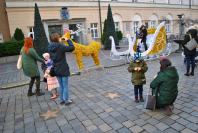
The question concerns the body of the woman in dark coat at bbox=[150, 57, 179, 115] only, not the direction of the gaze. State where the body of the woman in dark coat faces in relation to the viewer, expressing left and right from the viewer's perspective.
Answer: facing away from the viewer and to the left of the viewer

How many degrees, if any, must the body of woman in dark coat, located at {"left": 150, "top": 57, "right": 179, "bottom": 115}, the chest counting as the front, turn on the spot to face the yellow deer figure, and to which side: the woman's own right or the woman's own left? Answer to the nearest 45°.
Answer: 0° — they already face it

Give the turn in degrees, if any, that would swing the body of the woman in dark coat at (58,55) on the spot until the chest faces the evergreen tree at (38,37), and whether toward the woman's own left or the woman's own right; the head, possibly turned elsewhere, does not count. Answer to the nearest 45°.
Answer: approximately 45° to the woman's own left

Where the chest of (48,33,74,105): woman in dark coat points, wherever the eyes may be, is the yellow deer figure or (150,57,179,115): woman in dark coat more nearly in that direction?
the yellow deer figure

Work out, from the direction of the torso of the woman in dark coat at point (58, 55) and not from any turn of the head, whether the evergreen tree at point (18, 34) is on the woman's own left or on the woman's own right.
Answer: on the woman's own left

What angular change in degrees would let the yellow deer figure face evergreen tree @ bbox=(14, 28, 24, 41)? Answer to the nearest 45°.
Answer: approximately 90° to its right

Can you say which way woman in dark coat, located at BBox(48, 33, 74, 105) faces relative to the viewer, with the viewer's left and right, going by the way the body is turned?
facing away from the viewer and to the right of the viewer

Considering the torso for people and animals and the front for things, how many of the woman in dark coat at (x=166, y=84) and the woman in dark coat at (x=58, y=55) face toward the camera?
0

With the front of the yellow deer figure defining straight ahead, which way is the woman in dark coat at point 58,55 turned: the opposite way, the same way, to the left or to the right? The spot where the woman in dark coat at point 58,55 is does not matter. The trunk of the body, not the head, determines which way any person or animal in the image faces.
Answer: the opposite way

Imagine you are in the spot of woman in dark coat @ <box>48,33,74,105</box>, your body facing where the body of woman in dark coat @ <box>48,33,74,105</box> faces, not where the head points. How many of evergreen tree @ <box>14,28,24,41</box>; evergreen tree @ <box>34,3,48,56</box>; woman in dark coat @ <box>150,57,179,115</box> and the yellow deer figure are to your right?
1

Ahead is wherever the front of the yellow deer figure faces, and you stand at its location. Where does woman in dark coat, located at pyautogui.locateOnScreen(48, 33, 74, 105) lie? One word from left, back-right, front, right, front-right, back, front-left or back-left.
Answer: front-left

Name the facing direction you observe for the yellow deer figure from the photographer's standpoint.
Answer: facing the viewer and to the left of the viewer

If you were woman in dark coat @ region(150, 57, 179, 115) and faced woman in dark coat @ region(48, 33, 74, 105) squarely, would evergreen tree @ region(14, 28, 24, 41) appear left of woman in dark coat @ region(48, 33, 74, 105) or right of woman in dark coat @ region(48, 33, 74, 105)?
right

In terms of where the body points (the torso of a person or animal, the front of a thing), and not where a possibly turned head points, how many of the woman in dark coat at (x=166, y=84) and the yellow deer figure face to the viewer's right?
0
